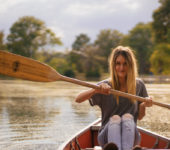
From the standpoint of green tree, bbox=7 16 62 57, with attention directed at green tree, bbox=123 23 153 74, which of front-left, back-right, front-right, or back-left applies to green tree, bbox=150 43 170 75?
front-right

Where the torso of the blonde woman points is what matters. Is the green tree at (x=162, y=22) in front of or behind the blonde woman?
behind

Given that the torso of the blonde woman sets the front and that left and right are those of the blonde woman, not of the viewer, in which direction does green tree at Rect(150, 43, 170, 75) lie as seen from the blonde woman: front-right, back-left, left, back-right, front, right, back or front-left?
back

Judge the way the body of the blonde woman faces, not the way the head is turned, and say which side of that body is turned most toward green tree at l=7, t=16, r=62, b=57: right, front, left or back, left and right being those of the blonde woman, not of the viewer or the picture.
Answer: back

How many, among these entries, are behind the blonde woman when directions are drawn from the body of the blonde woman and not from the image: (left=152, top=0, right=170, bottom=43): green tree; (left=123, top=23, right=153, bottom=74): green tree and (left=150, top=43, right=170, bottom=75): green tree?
3

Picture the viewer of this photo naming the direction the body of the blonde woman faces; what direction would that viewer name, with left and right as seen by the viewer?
facing the viewer

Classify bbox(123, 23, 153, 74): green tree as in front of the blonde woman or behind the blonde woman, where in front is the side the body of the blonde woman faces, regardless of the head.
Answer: behind
